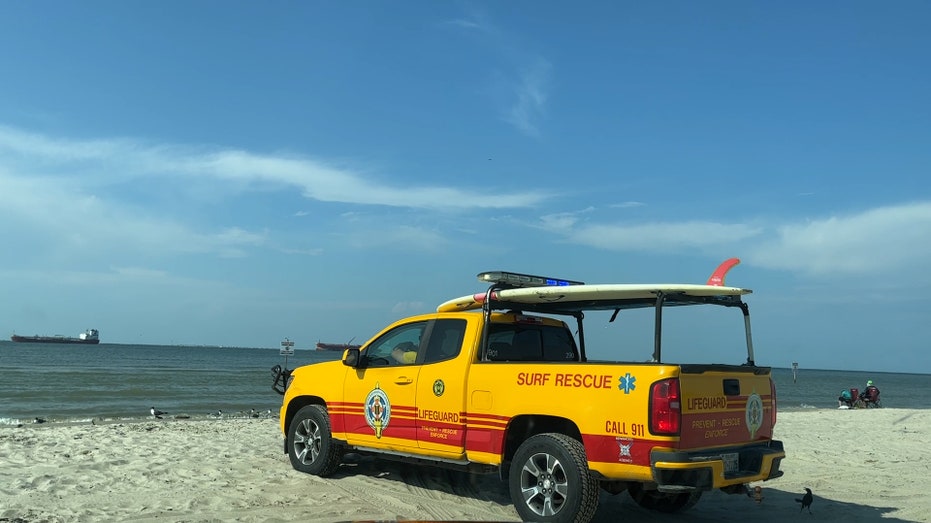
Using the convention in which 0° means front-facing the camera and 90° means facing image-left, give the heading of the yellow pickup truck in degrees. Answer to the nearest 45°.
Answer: approximately 135°
